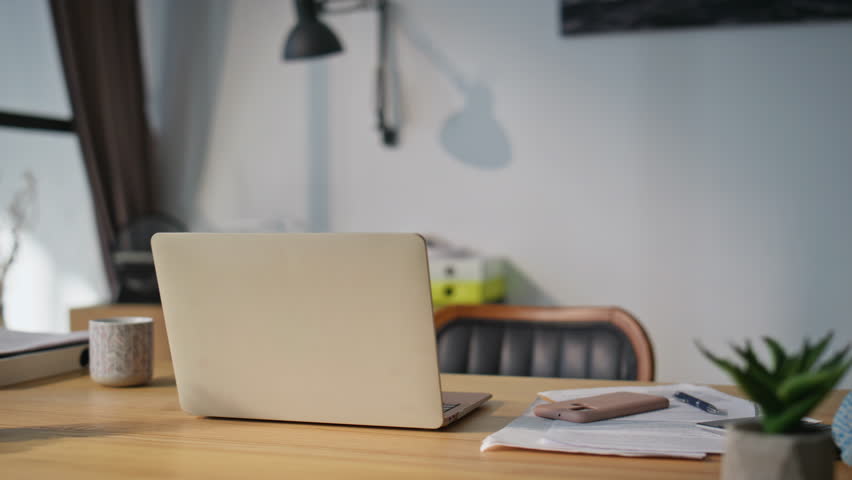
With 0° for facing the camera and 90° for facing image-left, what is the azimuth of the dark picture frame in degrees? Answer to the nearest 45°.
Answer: approximately 0°

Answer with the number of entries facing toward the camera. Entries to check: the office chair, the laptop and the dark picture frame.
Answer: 2

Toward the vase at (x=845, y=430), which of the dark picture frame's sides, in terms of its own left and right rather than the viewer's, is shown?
front

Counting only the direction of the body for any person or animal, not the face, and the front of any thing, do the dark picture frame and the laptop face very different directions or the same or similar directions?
very different directions

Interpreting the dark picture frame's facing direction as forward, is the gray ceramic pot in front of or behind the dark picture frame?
in front

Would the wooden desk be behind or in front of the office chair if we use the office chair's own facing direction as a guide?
in front

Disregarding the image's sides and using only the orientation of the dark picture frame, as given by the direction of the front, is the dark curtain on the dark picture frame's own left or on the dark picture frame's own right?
on the dark picture frame's own right
